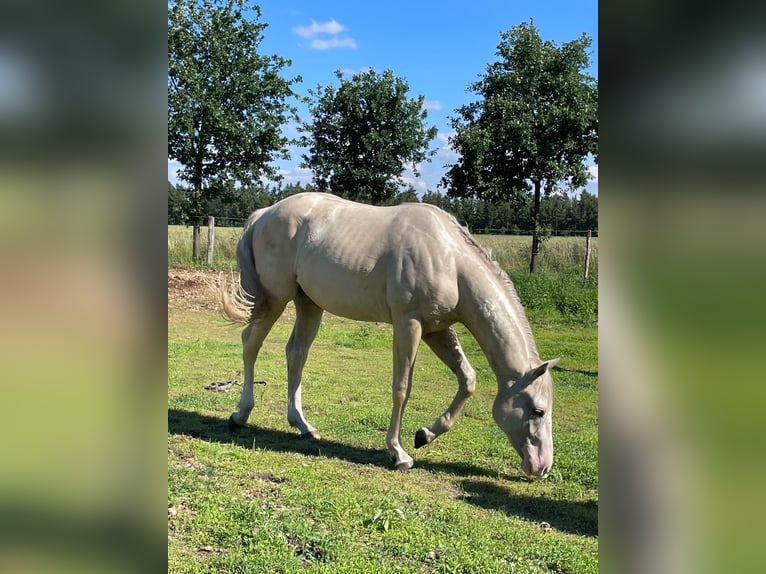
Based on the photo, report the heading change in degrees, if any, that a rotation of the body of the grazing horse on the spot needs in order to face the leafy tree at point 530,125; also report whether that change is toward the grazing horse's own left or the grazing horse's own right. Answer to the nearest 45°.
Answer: approximately 135° to the grazing horse's own left

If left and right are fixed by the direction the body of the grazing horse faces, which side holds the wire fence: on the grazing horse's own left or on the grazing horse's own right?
on the grazing horse's own left

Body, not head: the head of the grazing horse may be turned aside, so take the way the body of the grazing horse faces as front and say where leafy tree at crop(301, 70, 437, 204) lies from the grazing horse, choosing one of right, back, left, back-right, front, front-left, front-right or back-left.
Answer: back-left
